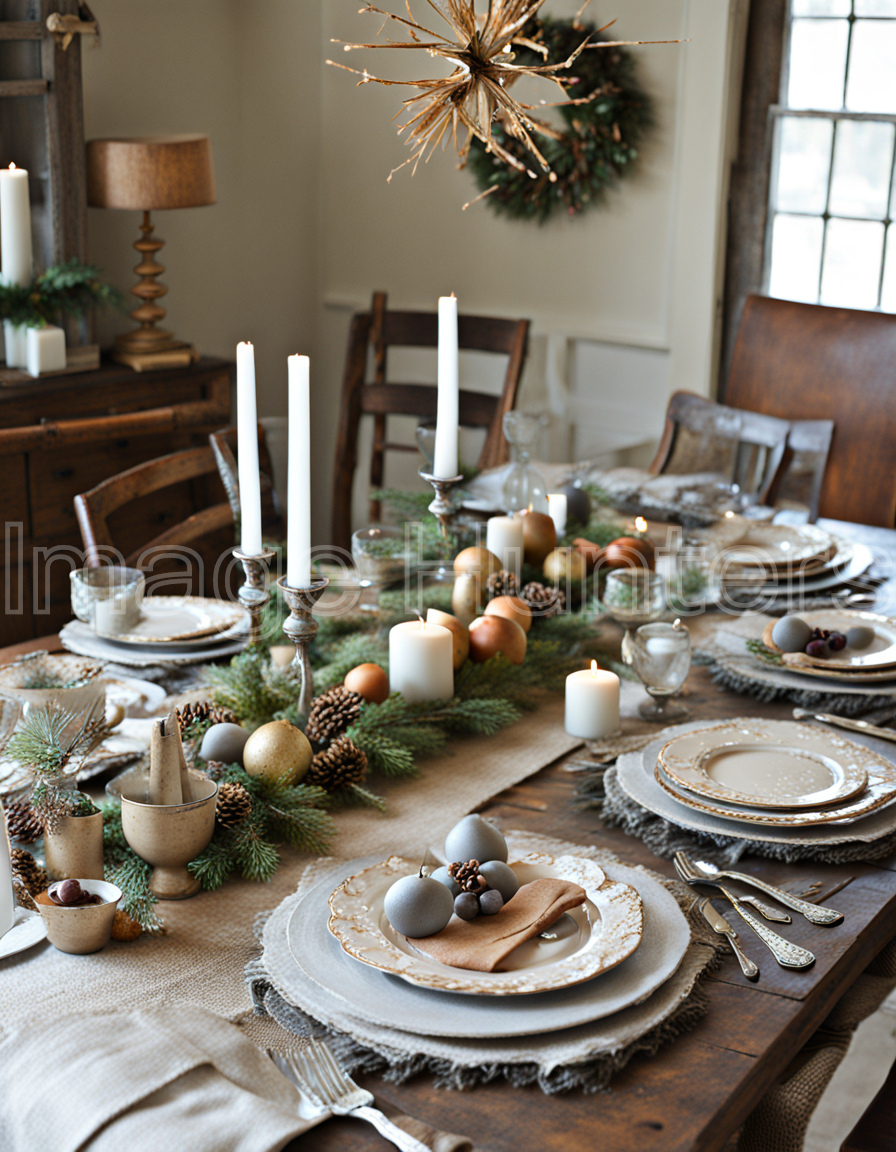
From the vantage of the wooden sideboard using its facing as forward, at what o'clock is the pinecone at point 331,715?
The pinecone is roughly at 1 o'clock from the wooden sideboard.

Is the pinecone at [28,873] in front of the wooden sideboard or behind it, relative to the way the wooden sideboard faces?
in front

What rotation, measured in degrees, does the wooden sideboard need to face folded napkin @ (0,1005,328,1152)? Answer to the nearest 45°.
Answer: approximately 45° to its right

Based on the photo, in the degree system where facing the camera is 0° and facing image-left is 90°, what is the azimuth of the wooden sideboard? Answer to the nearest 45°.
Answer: approximately 315°

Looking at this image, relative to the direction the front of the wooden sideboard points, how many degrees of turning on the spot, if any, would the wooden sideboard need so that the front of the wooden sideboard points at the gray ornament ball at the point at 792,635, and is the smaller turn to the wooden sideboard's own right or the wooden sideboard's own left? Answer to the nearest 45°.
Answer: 0° — it already faces it

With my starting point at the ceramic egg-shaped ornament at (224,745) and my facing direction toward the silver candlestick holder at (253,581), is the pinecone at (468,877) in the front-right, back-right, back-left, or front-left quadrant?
back-right

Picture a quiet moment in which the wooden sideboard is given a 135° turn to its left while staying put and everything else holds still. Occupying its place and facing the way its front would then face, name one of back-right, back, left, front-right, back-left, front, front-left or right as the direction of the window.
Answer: right

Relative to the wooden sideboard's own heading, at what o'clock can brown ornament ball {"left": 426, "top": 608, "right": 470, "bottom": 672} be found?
The brown ornament ball is roughly at 1 o'clock from the wooden sideboard.

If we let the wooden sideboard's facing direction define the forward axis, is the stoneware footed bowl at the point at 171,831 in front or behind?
in front

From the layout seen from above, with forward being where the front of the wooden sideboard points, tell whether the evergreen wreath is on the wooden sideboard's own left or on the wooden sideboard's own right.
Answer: on the wooden sideboard's own left

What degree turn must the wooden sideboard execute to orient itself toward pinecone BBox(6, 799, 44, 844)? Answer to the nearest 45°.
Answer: approximately 45° to its right
